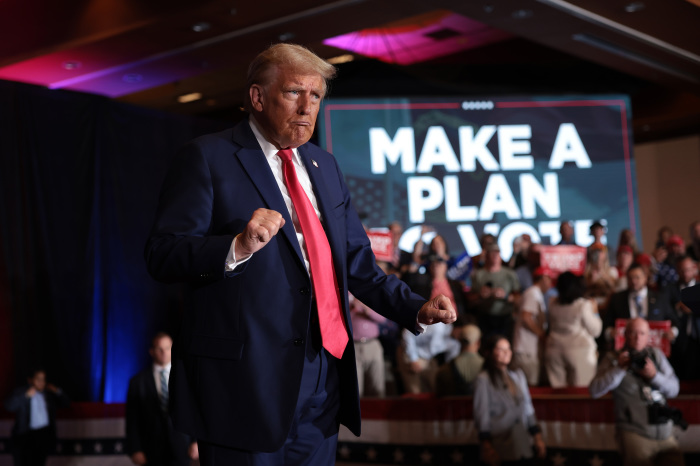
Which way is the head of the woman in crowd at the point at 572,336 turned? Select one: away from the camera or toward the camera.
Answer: away from the camera

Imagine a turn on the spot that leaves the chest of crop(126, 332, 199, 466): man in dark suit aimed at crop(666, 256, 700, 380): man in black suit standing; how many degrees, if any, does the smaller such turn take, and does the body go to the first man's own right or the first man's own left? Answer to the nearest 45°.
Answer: approximately 45° to the first man's own left

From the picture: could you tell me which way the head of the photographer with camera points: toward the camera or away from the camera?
toward the camera

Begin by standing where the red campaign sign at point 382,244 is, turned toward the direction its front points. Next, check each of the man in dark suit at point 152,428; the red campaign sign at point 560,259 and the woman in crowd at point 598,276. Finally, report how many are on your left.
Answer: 2

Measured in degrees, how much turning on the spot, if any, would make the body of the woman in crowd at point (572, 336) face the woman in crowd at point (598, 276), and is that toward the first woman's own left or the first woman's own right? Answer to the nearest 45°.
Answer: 0° — they already face them

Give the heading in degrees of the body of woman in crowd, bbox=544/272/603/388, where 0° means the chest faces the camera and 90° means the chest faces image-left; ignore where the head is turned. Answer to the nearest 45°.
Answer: approximately 180°

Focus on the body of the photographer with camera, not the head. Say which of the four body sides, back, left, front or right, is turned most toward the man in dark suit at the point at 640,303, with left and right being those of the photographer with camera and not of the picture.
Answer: back

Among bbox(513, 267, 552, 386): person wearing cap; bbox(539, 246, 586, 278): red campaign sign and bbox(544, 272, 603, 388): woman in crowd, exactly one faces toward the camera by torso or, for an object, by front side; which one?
the red campaign sign

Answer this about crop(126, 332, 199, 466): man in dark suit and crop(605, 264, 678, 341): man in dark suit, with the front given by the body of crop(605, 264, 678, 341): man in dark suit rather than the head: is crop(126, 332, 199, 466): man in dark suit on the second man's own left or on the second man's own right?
on the second man's own right

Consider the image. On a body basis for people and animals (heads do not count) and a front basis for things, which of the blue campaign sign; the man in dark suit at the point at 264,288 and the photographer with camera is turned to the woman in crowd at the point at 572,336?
the blue campaign sign

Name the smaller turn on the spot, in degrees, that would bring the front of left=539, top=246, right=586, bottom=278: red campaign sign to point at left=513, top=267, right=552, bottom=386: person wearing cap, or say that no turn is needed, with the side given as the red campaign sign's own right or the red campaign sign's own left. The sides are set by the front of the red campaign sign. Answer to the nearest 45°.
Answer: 0° — it already faces them
